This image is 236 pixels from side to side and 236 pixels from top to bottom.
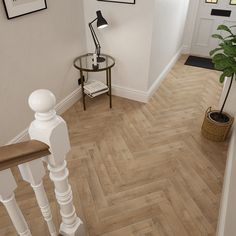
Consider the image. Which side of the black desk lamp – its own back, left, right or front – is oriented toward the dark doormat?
left

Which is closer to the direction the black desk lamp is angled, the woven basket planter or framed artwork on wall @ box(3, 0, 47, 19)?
the woven basket planter

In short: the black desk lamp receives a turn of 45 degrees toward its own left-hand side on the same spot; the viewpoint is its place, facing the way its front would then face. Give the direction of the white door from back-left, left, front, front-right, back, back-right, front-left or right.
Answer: front-left

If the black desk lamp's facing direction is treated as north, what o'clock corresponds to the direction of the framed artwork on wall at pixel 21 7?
The framed artwork on wall is roughly at 3 o'clock from the black desk lamp.

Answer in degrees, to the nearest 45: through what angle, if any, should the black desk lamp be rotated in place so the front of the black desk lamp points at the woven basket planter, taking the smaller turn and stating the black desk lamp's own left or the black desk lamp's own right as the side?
0° — it already faces it

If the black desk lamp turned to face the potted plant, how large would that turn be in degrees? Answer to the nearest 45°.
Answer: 0° — it already faces it

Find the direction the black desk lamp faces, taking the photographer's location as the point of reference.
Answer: facing the viewer and to the right of the viewer
